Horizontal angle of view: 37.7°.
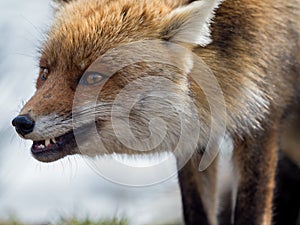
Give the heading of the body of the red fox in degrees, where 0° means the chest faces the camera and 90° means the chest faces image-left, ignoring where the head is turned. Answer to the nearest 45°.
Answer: approximately 45°
